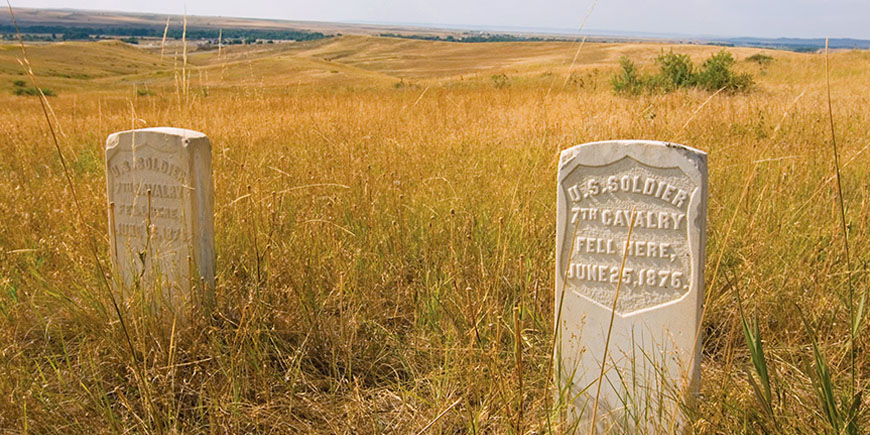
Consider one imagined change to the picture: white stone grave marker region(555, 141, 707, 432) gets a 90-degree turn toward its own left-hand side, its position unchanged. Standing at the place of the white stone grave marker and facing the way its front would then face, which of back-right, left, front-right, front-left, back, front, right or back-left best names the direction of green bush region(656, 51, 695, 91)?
left

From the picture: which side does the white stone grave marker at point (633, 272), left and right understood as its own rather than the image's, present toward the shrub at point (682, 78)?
back

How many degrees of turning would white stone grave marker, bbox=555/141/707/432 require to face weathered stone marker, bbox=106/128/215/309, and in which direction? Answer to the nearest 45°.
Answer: approximately 90° to its right

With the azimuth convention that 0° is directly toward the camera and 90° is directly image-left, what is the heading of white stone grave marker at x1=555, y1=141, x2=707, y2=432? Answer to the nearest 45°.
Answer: approximately 0°

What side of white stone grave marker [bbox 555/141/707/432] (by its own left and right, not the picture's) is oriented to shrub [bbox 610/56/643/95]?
back

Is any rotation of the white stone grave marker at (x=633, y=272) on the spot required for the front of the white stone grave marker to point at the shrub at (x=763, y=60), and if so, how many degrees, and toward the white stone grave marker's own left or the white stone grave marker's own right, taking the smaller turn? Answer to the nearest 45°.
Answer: approximately 180°

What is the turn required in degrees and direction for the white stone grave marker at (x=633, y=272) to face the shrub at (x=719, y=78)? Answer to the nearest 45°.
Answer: approximately 180°
